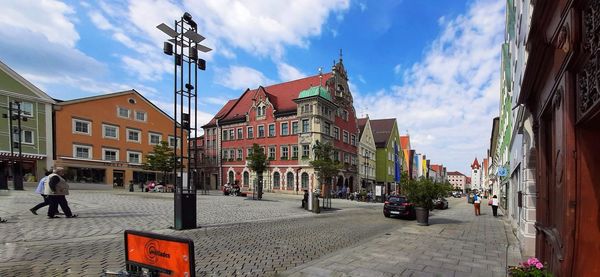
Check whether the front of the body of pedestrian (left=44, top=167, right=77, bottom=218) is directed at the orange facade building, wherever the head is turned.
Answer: no

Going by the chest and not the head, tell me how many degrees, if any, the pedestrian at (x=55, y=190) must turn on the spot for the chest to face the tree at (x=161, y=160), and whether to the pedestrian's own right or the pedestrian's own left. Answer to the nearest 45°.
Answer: approximately 90° to the pedestrian's own left

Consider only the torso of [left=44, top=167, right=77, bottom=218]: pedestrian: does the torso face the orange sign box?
no

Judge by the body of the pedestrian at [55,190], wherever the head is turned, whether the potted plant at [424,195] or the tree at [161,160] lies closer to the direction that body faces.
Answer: the potted plant

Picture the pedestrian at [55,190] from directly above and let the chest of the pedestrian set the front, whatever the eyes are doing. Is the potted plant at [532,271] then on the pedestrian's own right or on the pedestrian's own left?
on the pedestrian's own right

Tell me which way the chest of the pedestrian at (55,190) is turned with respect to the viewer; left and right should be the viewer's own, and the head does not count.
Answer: facing to the right of the viewer

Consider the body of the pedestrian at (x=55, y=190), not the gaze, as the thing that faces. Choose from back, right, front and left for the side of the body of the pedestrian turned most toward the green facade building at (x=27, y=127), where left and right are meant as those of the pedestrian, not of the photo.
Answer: left
